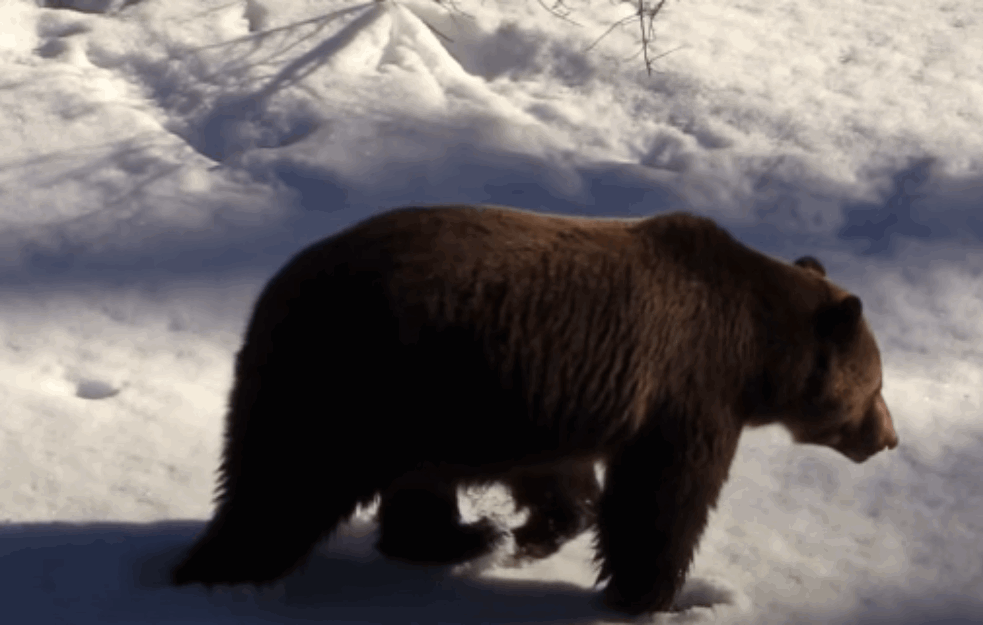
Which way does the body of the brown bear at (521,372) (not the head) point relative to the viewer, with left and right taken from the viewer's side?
facing to the right of the viewer
